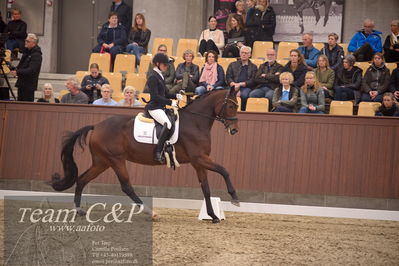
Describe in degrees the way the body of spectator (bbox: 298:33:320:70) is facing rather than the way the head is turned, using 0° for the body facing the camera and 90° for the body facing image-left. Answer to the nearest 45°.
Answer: approximately 45°

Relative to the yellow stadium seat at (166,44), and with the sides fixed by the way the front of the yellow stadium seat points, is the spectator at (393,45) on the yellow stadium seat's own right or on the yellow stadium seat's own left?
on the yellow stadium seat's own left

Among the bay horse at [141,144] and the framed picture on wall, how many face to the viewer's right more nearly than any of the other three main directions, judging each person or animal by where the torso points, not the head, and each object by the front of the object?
1

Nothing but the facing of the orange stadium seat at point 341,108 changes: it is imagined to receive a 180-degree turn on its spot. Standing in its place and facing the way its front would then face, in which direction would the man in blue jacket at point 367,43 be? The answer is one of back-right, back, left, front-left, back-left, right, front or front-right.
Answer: front

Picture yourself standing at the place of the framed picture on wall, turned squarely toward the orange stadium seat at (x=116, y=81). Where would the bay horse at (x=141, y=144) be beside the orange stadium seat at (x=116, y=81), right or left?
left

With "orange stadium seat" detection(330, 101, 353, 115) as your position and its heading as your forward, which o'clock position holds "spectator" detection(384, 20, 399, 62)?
The spectator is roughly at 7 o'clock from the orange stadium seat.

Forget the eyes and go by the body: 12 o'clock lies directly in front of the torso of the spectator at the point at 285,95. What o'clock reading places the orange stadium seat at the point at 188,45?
The orange stadium seat is roughly at 5 o'clock from the spectator.

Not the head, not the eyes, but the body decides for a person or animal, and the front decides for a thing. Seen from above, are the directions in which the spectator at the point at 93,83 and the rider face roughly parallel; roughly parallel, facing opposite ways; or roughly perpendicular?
roughly perpendicular
